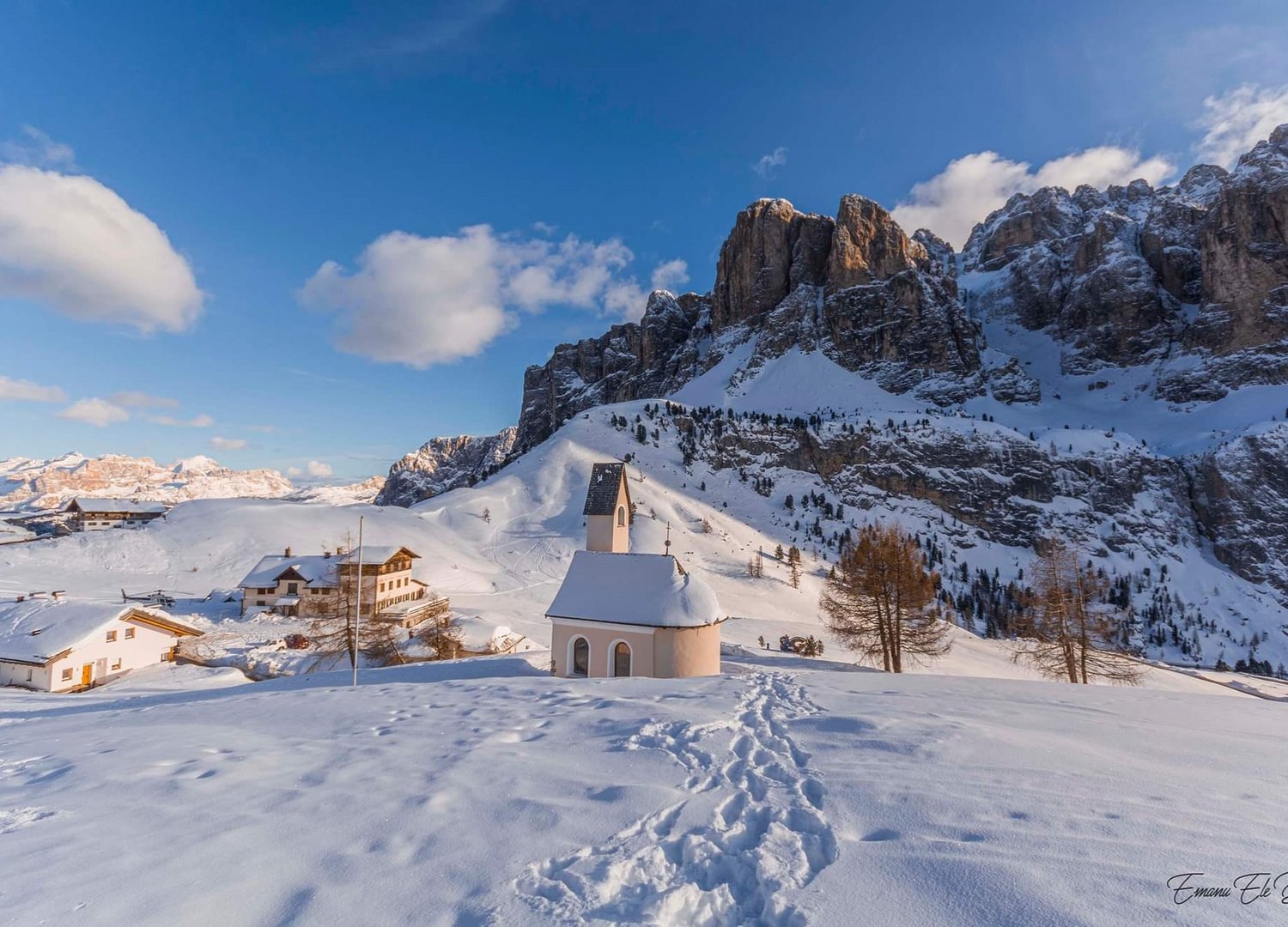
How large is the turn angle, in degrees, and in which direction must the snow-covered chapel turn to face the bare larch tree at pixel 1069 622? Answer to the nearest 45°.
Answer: approximately 135° to its right

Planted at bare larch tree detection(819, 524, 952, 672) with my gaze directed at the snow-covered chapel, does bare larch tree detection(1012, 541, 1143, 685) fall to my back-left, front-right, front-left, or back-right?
back-left

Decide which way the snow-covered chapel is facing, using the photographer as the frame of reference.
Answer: facing away from the viewer and to the left of the viewer

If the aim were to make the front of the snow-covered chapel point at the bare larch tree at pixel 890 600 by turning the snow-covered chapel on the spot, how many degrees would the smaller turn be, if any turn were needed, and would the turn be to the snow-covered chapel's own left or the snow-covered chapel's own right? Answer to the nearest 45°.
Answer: approximately 135° to the snow-covered chapel's own right
